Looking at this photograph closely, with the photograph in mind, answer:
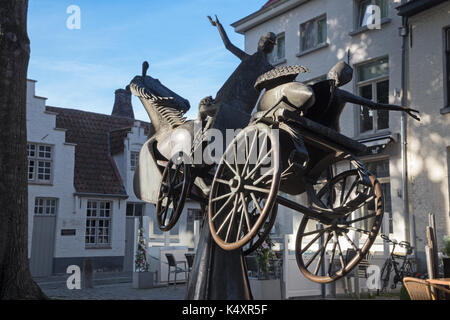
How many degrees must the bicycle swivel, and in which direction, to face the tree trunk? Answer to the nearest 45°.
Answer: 0° — it already faces it

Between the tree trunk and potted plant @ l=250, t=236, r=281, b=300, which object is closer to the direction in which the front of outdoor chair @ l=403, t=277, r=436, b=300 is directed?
the potted plant

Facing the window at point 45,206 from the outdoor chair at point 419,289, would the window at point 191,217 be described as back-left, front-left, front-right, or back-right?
front-right

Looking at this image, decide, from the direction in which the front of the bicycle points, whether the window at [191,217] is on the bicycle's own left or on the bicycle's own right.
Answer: on the bicycle's own right

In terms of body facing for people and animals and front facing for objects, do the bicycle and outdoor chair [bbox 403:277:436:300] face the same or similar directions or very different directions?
very different directions

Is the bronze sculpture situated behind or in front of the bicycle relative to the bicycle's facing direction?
in front

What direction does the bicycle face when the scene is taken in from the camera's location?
facing the viewer and to the left of the viewer

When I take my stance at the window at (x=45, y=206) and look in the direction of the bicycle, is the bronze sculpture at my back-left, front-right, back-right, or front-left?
front-right
